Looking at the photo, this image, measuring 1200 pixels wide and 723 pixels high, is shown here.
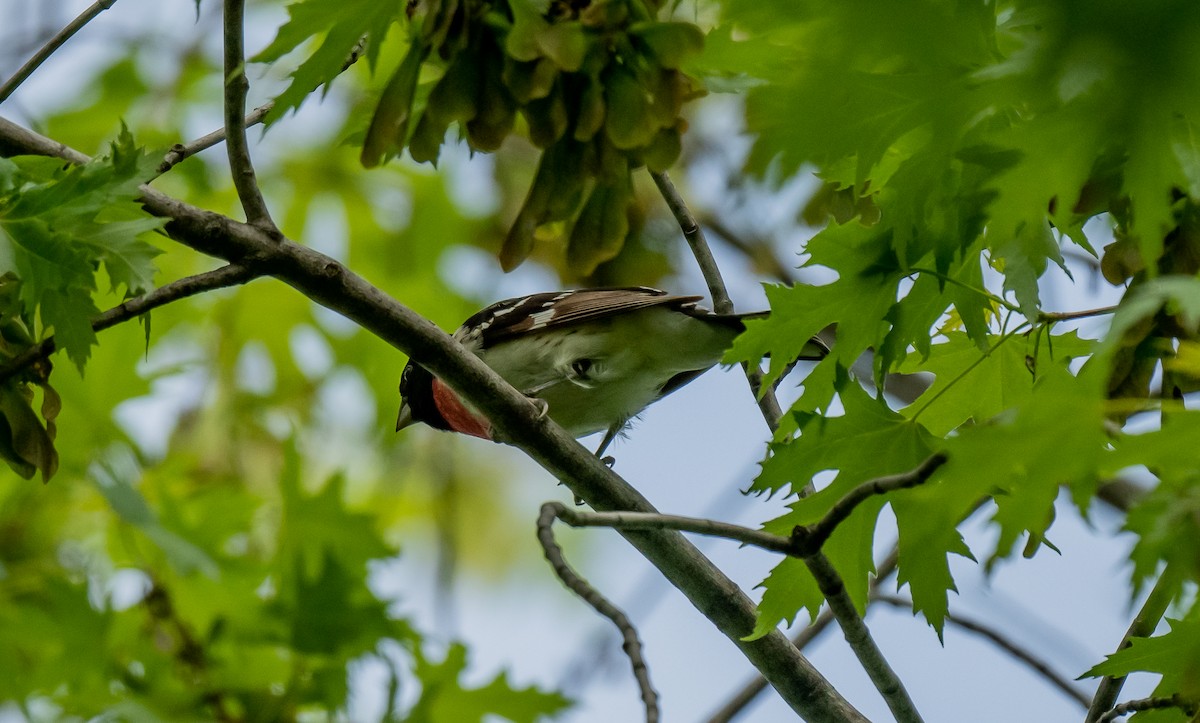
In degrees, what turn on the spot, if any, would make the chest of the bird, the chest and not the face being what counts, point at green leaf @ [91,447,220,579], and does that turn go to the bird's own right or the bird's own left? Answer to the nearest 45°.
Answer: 0° — it already faces it

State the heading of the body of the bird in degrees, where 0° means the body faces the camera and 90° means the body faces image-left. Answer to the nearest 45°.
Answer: approximately 90°

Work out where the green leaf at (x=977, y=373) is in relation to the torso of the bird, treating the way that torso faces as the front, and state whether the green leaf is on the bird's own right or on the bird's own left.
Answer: on the bird's own left

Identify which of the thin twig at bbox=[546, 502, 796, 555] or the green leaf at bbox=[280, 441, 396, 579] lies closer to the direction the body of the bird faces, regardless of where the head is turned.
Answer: the green leaf

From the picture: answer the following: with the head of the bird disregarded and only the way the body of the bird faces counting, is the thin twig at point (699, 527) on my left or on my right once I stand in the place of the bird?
on my left
